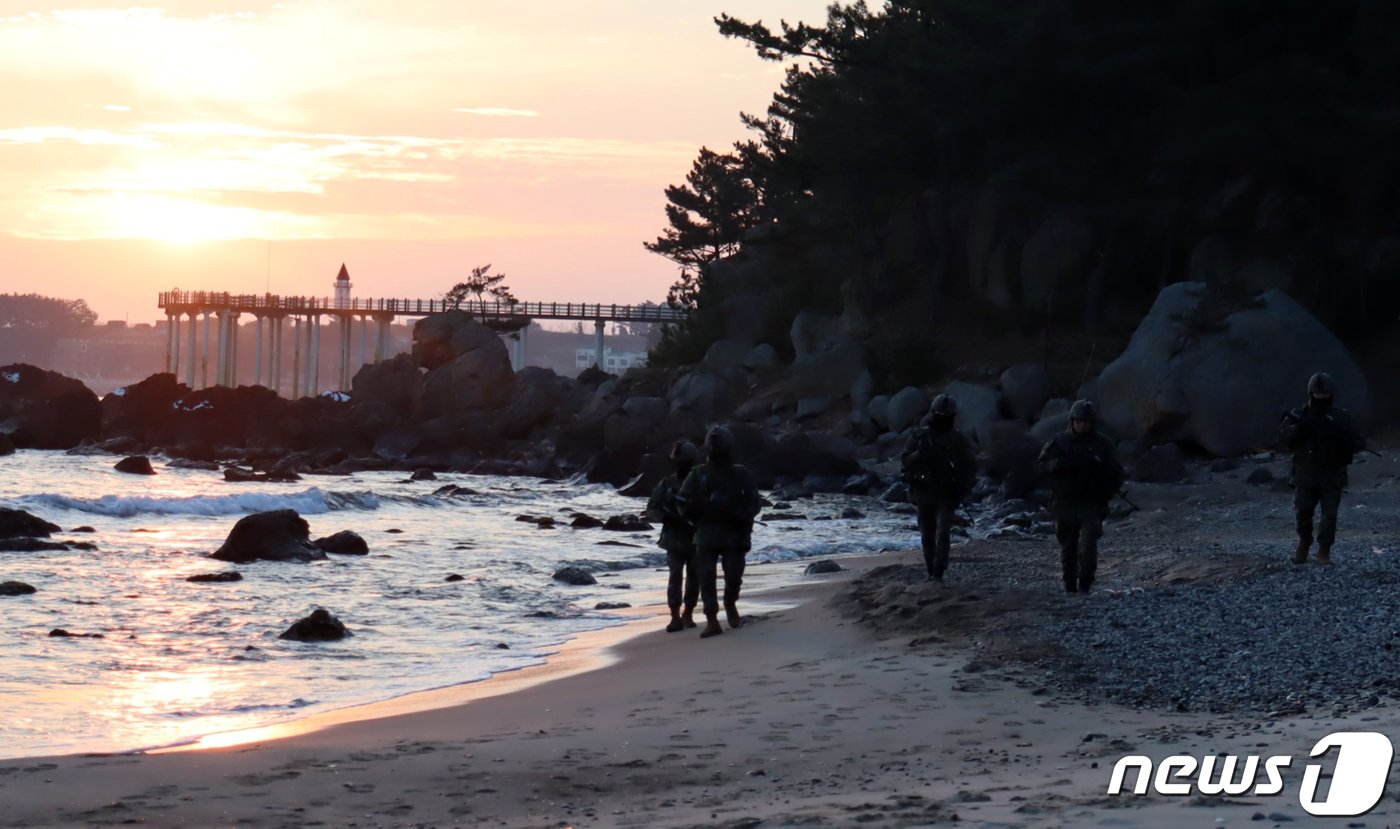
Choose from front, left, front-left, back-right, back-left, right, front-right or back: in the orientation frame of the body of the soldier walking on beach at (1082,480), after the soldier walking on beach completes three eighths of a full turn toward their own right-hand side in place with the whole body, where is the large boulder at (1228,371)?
front-right

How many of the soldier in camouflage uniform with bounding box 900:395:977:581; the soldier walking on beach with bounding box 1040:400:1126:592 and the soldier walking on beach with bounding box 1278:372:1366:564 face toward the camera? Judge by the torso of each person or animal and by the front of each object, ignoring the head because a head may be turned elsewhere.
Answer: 3

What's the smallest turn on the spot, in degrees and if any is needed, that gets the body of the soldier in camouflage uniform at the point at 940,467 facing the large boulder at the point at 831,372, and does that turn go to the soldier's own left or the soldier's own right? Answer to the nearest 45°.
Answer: approximately 180°

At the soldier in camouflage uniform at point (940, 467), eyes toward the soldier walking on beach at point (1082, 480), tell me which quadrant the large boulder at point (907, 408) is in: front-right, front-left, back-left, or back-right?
back-left

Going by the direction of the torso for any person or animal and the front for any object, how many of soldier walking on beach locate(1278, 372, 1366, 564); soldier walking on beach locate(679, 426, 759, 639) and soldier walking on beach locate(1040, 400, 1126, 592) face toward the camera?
3

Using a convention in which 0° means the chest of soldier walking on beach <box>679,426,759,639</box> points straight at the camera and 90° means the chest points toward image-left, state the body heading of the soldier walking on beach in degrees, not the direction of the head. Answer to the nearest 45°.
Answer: approximately 0°

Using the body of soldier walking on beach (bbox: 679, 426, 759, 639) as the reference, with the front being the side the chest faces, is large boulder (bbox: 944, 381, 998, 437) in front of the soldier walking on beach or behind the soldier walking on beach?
behind

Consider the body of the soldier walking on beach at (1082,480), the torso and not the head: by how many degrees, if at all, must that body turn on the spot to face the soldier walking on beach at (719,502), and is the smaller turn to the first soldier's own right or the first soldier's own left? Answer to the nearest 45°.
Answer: approximately 90° to the first soldier's own right
